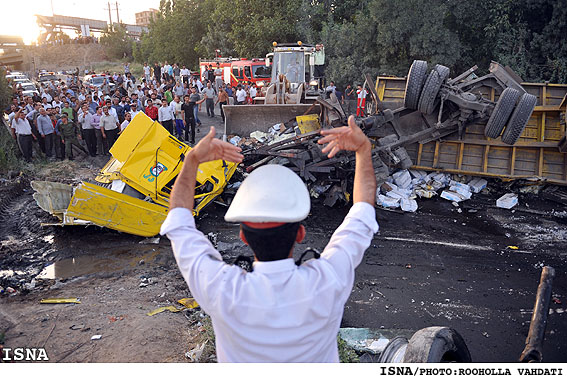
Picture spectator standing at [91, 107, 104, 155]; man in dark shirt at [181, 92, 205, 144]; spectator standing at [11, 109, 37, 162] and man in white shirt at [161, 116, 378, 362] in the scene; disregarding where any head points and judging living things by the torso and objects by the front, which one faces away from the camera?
the man in white shirt

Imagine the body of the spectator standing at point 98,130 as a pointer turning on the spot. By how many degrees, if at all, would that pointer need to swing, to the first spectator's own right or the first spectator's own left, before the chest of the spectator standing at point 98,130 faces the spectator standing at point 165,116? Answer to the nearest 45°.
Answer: approximately 45° to the first spectator's own left

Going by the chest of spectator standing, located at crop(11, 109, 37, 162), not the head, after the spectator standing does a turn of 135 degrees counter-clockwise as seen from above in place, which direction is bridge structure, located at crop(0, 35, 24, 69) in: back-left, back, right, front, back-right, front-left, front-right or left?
front

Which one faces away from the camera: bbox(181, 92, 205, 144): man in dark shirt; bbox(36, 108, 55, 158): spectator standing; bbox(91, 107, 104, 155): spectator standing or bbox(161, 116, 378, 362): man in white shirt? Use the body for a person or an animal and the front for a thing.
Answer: the man in white shirt

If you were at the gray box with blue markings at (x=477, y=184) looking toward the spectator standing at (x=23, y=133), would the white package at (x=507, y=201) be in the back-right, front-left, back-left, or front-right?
back-left

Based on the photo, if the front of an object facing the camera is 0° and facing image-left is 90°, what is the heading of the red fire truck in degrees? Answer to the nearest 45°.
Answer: approximately 315°

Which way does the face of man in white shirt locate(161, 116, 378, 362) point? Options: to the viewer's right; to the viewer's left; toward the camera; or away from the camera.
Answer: away from the camera

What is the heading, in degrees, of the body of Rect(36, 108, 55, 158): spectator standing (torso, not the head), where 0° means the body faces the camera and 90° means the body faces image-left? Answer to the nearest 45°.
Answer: approximately 315°
